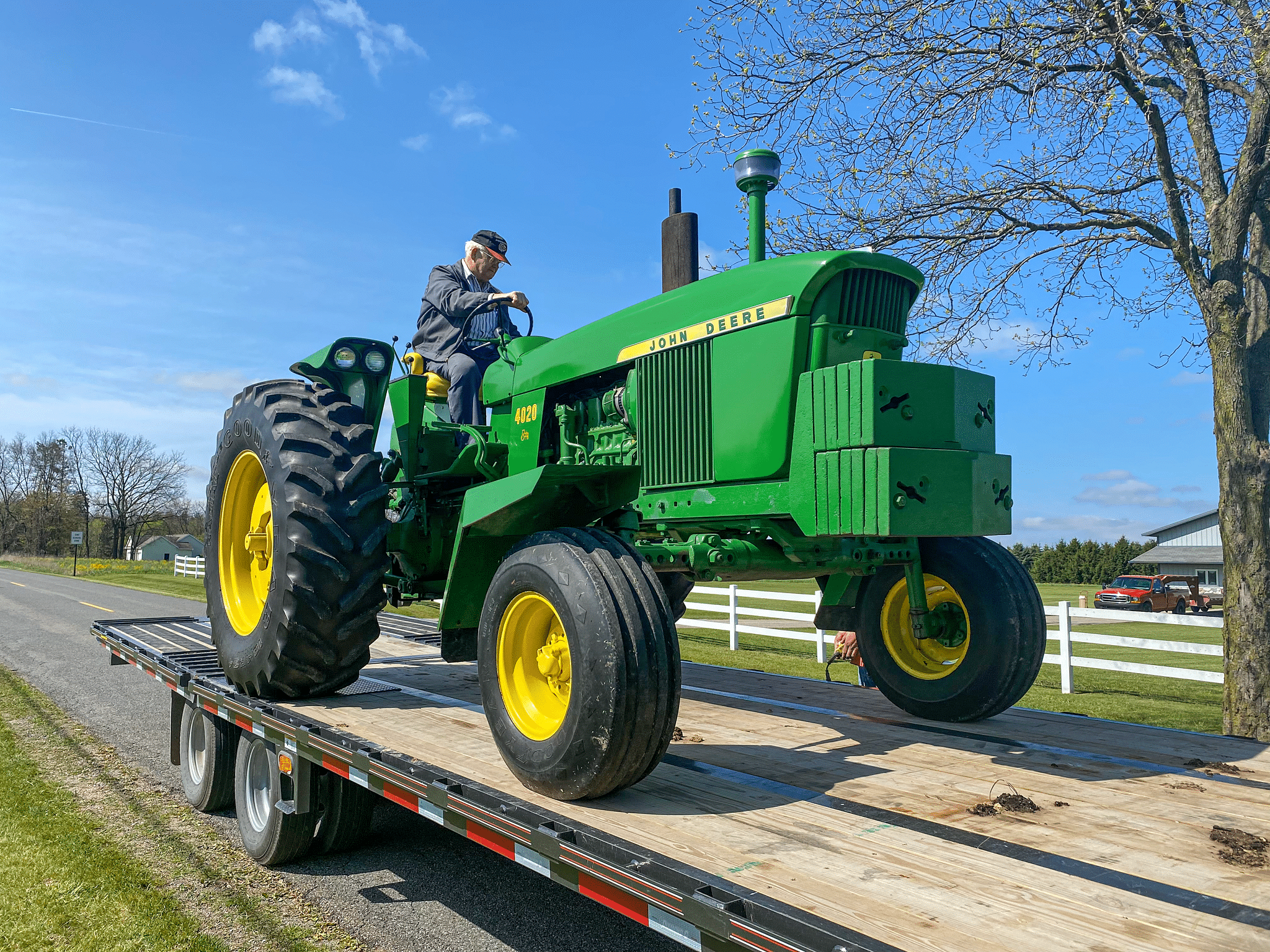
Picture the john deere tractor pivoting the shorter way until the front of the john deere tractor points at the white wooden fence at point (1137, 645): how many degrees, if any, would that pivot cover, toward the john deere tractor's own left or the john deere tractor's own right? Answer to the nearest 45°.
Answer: approximately 90° to the john deere tractor's own left

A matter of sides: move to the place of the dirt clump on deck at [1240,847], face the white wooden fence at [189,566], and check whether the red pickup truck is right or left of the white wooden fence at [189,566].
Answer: right

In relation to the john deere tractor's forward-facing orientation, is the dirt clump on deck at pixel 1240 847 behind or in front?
in front

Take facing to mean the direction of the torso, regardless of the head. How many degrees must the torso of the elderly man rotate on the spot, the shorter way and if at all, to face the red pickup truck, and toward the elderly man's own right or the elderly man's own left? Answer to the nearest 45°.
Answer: approximately 90° to the elderly man's own left

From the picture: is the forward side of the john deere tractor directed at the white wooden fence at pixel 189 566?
no

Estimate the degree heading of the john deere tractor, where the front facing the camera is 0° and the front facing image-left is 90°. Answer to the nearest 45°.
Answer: approximately 315°

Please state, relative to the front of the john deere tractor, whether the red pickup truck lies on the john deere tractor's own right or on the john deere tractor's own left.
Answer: on the john deere tractor's own left

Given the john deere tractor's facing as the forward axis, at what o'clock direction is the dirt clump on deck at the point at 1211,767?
The dirt clump on deck is roughly at 11 o'clock from the john deere tractor.

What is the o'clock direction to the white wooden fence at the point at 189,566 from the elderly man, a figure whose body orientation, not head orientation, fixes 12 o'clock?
The white wooden fence is roughly at 7 o'clock from the elderly man.

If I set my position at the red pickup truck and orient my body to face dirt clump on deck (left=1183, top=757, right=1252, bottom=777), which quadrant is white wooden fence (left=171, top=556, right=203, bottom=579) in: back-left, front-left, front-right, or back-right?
front-right

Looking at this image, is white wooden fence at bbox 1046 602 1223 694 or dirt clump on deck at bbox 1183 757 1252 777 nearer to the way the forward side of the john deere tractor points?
the dirt clump on deck

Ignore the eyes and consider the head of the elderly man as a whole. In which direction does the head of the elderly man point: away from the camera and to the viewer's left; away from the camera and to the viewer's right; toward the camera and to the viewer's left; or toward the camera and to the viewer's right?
toward the camera and to the viewer's right

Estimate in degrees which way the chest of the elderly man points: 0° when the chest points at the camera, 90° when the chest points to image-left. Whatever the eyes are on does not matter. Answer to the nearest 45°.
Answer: approximately 315°
